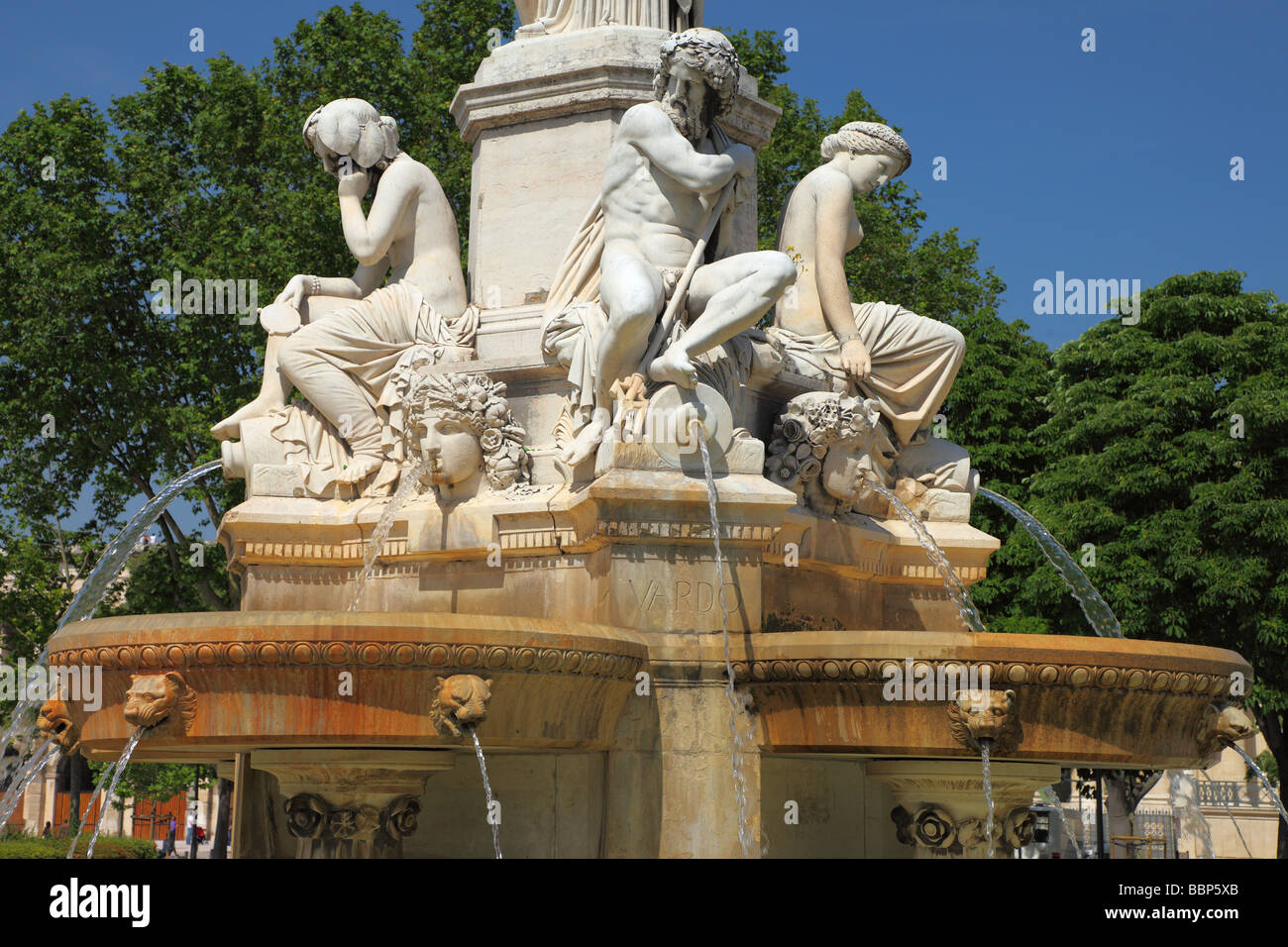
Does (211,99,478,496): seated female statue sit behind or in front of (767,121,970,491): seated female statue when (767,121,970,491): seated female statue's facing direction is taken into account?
behind

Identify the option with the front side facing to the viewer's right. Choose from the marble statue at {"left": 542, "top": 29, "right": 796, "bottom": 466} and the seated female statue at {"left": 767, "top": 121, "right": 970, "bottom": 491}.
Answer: the seated female statue

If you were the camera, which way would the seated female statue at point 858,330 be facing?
facing to the right of the viewer

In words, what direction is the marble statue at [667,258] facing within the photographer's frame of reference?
facing the viewer

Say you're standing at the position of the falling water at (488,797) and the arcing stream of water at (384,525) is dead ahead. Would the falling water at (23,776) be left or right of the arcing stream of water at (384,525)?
left

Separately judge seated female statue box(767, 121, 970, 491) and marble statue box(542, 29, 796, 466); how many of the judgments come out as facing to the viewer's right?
1

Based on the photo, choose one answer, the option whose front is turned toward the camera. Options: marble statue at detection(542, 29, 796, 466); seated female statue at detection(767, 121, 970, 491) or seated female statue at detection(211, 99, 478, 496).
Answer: the marble statue

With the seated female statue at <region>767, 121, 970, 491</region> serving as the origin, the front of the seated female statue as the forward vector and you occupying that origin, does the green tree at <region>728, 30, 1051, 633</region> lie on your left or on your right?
on your left

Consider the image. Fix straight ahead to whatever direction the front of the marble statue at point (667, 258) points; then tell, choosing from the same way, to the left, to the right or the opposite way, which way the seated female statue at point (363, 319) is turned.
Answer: to the right

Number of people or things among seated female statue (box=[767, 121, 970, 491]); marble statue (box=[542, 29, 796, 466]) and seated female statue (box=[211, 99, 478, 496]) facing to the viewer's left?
1

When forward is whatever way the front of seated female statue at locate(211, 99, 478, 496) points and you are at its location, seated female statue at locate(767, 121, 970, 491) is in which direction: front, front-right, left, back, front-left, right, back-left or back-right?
back

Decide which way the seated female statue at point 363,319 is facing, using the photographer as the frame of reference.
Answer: facing to the left of the viewer

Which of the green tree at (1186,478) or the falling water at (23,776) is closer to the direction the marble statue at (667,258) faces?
the falling water
